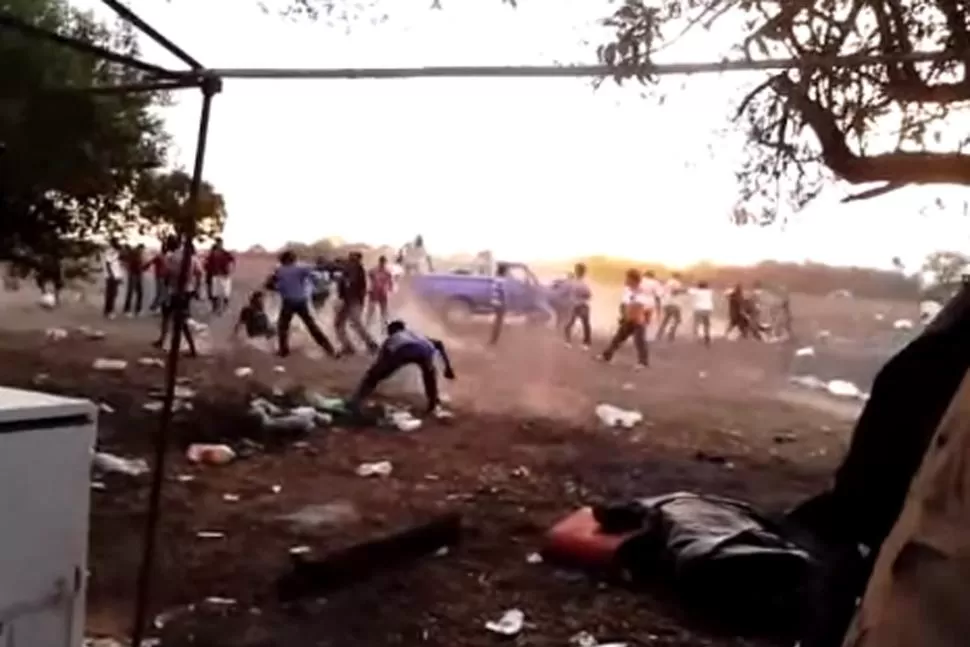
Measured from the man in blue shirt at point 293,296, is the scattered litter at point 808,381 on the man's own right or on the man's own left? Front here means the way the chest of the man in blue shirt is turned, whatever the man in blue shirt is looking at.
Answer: on the man's own right

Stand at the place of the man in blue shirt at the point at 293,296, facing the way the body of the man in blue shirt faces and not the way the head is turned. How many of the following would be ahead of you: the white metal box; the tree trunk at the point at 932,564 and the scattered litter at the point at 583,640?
0

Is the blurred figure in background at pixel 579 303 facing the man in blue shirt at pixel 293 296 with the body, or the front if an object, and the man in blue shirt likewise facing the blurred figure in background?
no

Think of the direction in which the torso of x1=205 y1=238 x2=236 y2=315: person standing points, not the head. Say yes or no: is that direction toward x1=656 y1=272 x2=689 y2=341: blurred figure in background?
no

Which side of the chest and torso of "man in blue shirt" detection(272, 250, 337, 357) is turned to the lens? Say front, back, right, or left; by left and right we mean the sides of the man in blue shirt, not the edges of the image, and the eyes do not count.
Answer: back

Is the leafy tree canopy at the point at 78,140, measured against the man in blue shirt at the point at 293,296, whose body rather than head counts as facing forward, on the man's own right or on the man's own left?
on the man's own left
